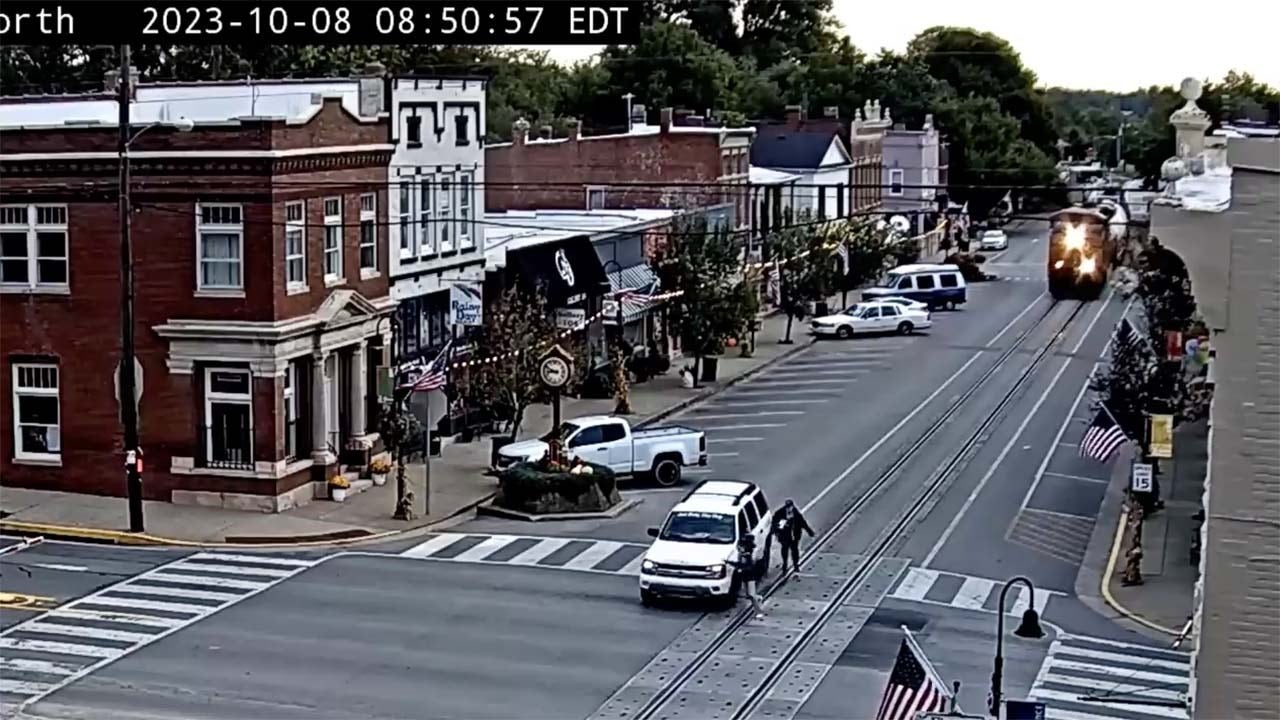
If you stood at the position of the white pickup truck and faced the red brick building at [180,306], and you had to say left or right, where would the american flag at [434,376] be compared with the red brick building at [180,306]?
left

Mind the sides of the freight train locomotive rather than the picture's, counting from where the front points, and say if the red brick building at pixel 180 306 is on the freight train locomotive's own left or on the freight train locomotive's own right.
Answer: on the freight train locomotive's own right

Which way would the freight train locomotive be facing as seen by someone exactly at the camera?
facing the viewer

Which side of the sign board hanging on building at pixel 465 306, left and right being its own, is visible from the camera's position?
front

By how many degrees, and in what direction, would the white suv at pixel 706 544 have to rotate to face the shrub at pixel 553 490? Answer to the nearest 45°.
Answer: approximately 135° to its right

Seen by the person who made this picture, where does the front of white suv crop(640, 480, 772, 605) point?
facing the viewer and to the left of the viewer

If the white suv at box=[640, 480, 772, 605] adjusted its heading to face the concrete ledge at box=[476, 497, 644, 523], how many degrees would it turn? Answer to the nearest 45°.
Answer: approximately 90° to its right

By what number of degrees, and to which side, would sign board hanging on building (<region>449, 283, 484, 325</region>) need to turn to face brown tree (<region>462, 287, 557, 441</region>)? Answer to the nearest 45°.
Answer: approximately 45° to its left

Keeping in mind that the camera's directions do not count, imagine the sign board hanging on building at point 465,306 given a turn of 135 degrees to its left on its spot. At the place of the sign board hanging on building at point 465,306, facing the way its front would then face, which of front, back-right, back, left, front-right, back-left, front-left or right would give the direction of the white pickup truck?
right
